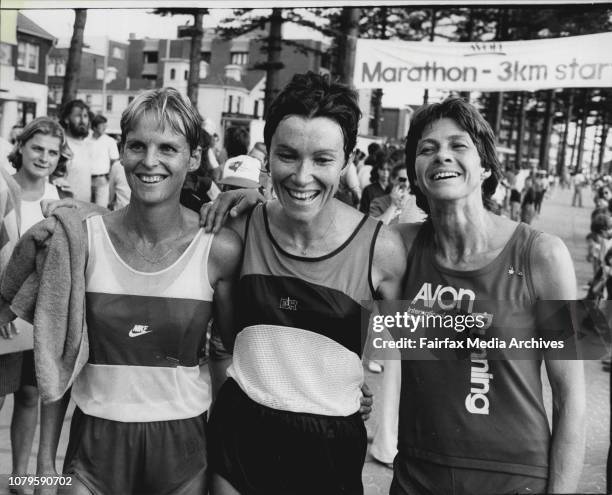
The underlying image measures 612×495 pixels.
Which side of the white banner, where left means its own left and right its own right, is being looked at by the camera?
front

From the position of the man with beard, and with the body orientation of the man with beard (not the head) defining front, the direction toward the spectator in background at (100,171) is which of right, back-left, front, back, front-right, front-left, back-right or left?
back-left

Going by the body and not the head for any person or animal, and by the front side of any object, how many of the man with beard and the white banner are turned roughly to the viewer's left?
0

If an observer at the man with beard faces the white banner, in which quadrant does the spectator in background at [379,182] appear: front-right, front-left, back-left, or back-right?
front-right

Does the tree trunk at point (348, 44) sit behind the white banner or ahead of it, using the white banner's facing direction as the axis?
behind

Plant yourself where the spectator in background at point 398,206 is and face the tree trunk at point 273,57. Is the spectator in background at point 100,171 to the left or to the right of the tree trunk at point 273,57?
left

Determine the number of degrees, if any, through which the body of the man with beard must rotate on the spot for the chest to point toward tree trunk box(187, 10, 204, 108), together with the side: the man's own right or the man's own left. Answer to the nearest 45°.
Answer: approximately 135° to the man's own left

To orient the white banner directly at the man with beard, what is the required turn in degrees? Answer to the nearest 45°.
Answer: approximately 90° to its right

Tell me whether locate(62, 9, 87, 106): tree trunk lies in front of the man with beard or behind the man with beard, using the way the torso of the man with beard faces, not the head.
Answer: behind

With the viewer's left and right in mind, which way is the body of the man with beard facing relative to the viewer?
facing the viewer and to the right of the viewer
